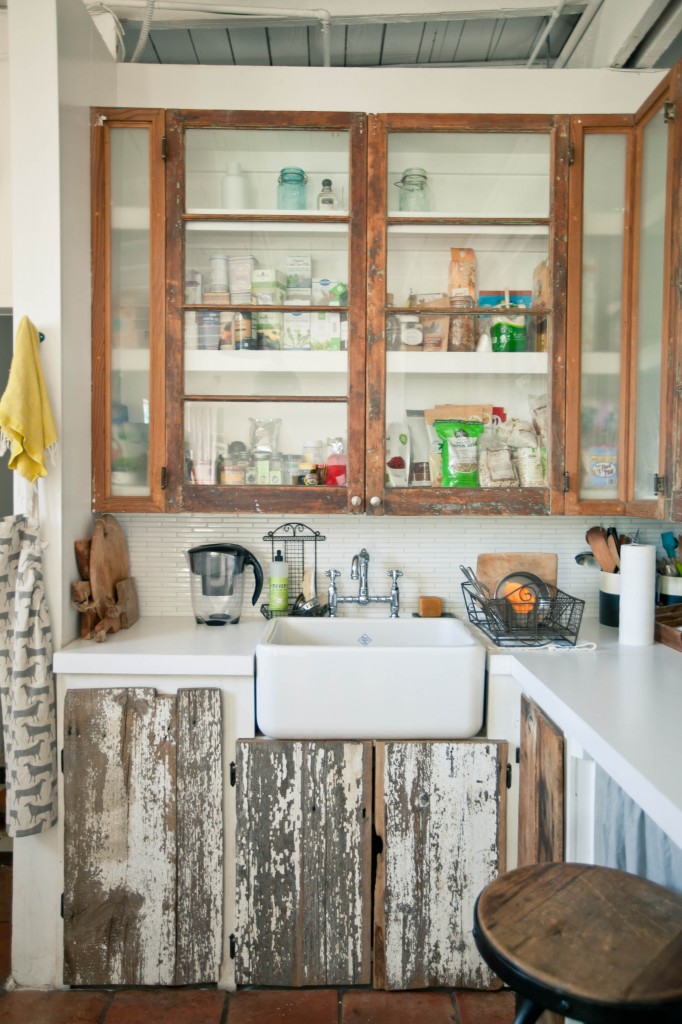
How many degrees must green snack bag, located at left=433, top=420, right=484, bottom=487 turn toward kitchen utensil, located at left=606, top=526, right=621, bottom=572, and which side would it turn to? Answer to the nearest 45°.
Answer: approximately 90° to its left

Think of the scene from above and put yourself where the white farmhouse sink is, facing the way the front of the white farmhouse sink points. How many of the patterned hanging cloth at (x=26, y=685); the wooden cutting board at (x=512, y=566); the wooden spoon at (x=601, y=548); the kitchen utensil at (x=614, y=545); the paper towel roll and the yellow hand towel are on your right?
2

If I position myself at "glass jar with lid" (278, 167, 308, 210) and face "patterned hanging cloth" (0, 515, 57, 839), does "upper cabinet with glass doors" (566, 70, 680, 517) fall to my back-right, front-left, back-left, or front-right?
back-left

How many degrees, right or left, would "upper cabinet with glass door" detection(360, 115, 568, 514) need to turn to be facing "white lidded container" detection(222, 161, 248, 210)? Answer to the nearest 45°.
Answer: approximately 90° to its right

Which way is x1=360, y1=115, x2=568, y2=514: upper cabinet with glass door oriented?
toward the camera

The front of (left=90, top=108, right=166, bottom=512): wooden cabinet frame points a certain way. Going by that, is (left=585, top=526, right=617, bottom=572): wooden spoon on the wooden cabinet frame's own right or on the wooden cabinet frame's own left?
on the wooden cabinet frame's own left

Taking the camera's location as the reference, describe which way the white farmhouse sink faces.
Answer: facing the viewer

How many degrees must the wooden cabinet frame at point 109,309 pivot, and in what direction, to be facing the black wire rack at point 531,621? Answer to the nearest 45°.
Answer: approximately 90° to its left

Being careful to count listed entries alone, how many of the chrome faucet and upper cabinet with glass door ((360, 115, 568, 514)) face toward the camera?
2

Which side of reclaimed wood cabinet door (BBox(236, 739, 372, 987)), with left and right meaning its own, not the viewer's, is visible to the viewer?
front

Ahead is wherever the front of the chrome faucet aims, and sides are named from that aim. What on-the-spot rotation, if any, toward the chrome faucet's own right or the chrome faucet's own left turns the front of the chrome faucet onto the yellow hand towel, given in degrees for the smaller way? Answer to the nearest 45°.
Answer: approximately 45° to the chrome faucet's own right

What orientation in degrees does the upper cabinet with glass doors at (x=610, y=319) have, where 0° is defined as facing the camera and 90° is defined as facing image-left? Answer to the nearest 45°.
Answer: approximately 45°
